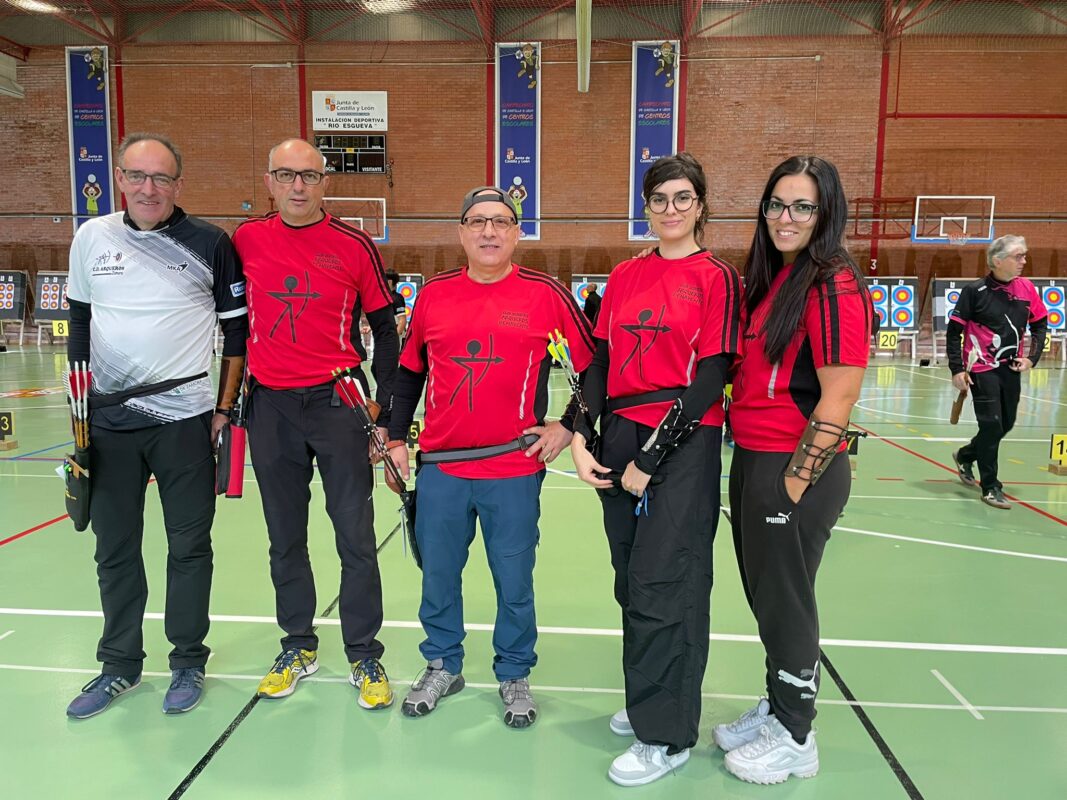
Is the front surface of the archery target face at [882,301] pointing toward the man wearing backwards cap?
yes

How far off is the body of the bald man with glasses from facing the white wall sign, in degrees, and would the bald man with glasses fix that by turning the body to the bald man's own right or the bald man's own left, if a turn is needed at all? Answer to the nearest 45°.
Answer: approximately 180°

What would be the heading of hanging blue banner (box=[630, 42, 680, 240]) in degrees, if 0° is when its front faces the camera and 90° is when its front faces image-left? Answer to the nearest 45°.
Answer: approximately 0°

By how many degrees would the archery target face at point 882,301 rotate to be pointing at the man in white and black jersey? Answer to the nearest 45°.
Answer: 0° — it already faces them

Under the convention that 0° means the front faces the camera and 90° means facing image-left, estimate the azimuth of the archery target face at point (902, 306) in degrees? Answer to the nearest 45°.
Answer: approximately 0°

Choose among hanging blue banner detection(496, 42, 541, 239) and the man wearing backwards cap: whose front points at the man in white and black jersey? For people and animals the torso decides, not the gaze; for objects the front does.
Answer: the hanging blue banner

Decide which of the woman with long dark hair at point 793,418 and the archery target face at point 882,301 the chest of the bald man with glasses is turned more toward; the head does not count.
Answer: the woman with long dark hair

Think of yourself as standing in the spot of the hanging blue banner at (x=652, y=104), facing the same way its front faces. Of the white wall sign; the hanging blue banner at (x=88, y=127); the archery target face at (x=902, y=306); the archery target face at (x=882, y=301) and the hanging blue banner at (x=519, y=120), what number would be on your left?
2

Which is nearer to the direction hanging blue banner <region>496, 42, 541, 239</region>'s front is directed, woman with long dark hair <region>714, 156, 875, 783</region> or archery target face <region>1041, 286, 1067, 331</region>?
the woman with long dark hair
